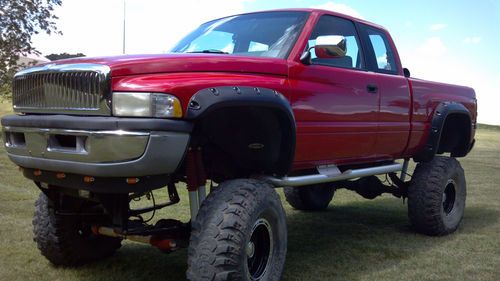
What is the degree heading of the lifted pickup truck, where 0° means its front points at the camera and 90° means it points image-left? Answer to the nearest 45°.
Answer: approximately 45°

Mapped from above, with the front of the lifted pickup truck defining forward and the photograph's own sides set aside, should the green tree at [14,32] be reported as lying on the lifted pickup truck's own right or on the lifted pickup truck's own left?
on the lifted pickup truck's own right
